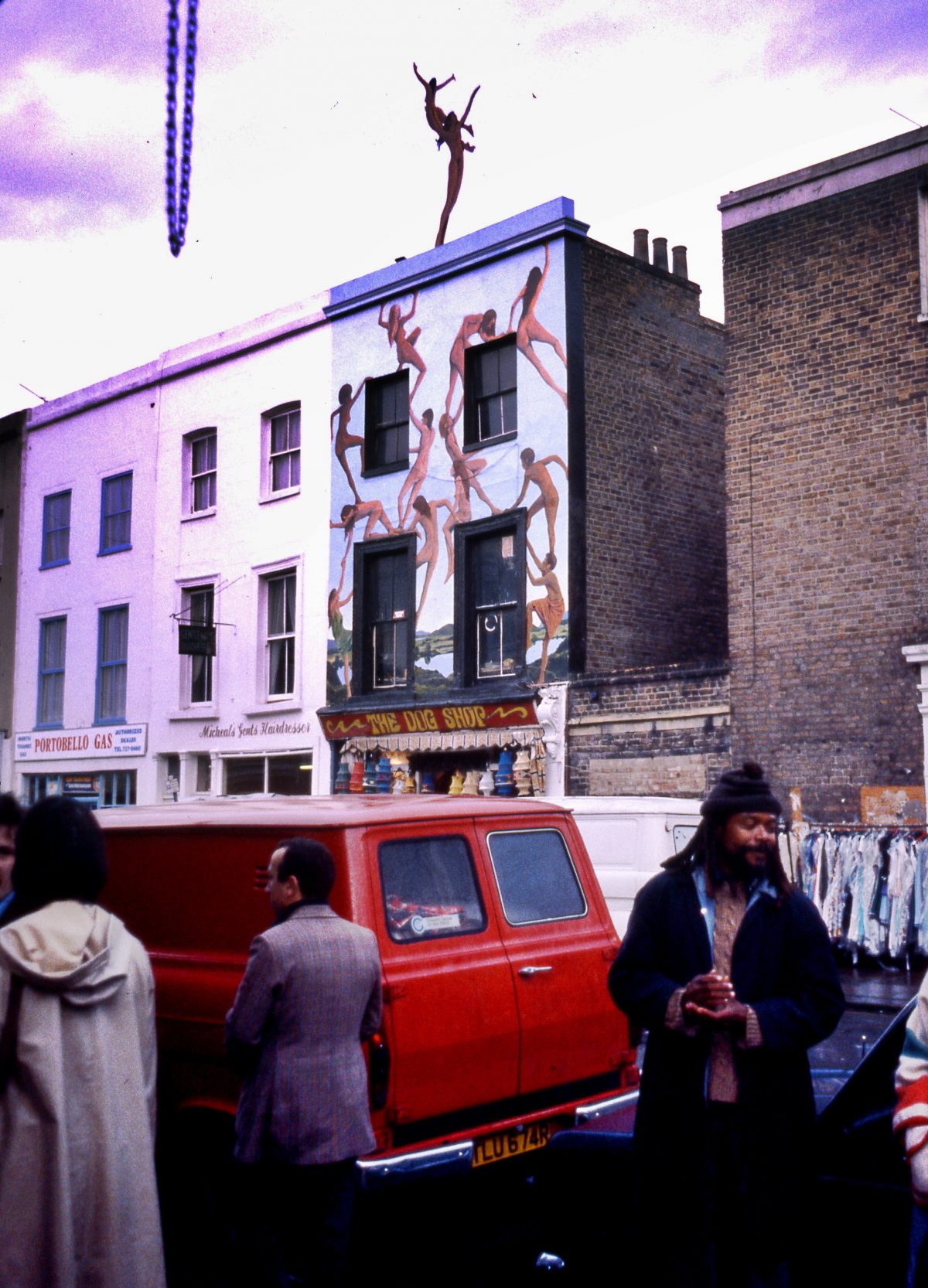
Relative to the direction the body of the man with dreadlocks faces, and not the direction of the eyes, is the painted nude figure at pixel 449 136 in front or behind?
behind

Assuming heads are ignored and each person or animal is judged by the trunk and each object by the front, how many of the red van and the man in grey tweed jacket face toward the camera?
0

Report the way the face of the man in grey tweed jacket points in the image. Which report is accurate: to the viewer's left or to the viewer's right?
to the viewer's left

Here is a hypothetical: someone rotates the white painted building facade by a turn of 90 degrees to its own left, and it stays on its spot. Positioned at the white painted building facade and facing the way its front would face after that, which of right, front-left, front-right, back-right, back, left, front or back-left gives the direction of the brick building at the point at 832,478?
front

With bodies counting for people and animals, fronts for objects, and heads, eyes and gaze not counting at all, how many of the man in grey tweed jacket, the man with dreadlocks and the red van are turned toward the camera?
1

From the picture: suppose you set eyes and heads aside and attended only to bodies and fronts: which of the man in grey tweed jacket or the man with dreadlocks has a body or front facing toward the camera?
the man with dreadlocks

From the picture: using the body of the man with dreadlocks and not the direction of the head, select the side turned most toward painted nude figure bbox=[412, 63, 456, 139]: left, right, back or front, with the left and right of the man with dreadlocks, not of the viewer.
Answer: back

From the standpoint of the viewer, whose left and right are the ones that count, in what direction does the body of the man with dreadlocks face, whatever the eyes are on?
facing the viewer

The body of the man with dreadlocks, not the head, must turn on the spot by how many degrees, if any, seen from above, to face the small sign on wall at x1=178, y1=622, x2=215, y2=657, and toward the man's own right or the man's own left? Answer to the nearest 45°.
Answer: approximately 135° to the man's own right

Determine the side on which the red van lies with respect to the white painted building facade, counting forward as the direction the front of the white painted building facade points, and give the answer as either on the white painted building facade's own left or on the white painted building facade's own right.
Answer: on the white painted building facade's own left

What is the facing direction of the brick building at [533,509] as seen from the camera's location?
facing the viewer and to the left of the viewer

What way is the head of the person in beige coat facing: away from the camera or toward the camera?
away from the camera

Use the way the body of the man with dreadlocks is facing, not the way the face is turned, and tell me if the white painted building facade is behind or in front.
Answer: behind
